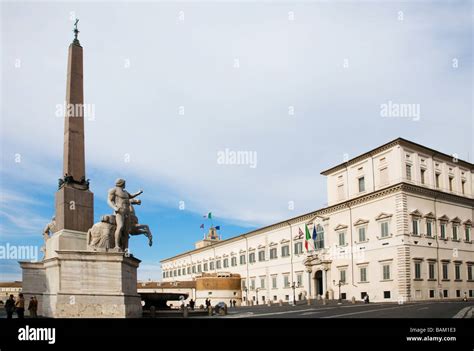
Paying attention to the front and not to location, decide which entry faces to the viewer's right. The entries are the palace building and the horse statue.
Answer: the horse statue

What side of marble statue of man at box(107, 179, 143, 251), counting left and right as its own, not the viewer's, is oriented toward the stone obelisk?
back

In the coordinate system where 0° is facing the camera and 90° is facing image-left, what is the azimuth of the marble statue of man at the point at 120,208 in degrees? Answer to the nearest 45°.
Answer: approximately 315°

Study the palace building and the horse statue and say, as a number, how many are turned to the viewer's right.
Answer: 1

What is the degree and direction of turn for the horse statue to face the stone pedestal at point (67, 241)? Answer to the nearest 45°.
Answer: approximately 135° to its right

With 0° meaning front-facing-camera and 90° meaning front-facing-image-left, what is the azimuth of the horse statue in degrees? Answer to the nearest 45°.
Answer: approximately 270°

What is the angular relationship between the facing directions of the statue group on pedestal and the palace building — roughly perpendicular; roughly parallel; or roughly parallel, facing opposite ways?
roughly perpendicular

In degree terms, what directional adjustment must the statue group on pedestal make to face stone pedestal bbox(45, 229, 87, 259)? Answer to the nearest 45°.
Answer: approximately 135° to its right

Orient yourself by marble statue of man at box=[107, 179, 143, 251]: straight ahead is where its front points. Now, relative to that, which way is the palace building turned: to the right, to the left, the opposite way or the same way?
to the right

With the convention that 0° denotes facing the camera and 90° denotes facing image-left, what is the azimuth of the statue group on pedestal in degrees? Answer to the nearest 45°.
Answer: approximately 315°
